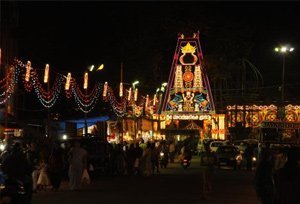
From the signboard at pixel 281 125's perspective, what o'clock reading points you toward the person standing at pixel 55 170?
The person standing is roughly at 1 o'clock from the signboard.

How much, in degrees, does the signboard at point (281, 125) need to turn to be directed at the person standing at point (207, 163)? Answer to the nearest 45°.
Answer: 0° — it already faces them

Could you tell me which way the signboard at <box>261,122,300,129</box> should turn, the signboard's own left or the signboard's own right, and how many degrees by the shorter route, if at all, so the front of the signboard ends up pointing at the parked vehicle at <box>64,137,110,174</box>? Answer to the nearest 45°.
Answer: approximately 45° to the signboard's own right

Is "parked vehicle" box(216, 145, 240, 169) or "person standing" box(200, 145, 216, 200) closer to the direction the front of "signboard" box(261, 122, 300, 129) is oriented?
the person standing

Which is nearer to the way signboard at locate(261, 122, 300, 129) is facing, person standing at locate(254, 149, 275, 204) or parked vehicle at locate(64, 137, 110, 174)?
the person standing

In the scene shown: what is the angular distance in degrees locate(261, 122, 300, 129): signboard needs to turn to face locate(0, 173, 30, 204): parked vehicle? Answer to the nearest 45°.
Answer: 0° — it already faces it

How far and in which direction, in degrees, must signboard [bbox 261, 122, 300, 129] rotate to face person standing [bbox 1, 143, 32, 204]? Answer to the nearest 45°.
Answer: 0° — it already faces them

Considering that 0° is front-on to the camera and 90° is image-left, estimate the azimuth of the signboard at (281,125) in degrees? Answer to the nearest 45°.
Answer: approximately 0°
